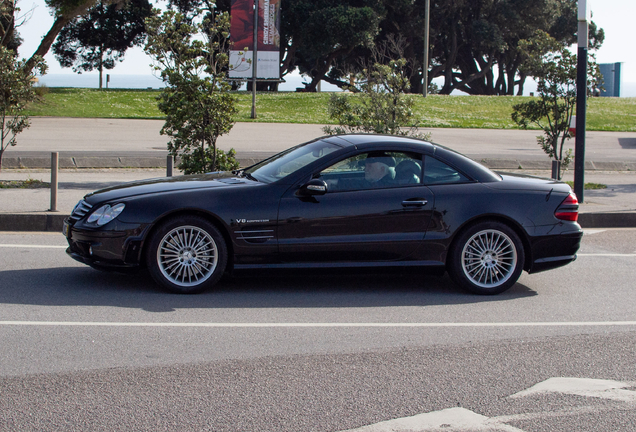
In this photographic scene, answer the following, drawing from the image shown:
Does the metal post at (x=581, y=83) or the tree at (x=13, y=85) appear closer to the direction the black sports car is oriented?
the tree

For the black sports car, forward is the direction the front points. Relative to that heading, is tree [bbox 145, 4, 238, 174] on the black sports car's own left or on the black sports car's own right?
on the black sports car's own right

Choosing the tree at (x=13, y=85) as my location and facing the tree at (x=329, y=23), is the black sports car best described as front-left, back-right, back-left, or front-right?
back-right

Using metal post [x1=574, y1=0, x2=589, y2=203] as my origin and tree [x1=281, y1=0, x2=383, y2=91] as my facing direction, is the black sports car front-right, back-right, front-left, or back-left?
back-left

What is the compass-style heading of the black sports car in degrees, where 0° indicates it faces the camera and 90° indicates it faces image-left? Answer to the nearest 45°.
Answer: approximately 90°

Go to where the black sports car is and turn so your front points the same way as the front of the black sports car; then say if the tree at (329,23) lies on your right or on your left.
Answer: on your right
